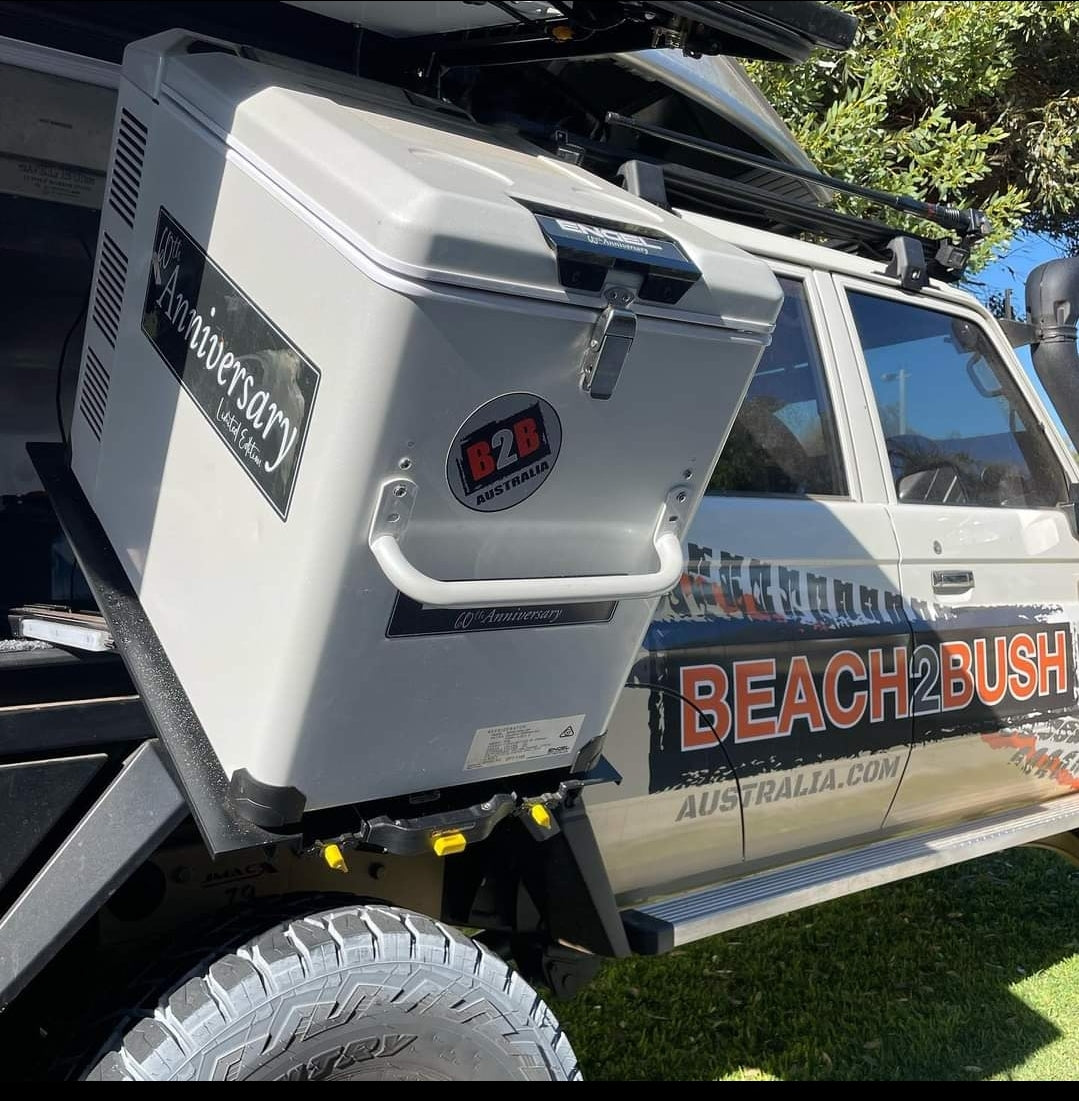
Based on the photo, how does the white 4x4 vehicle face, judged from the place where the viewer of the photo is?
facing away from the viewer and to the right of the viewer
